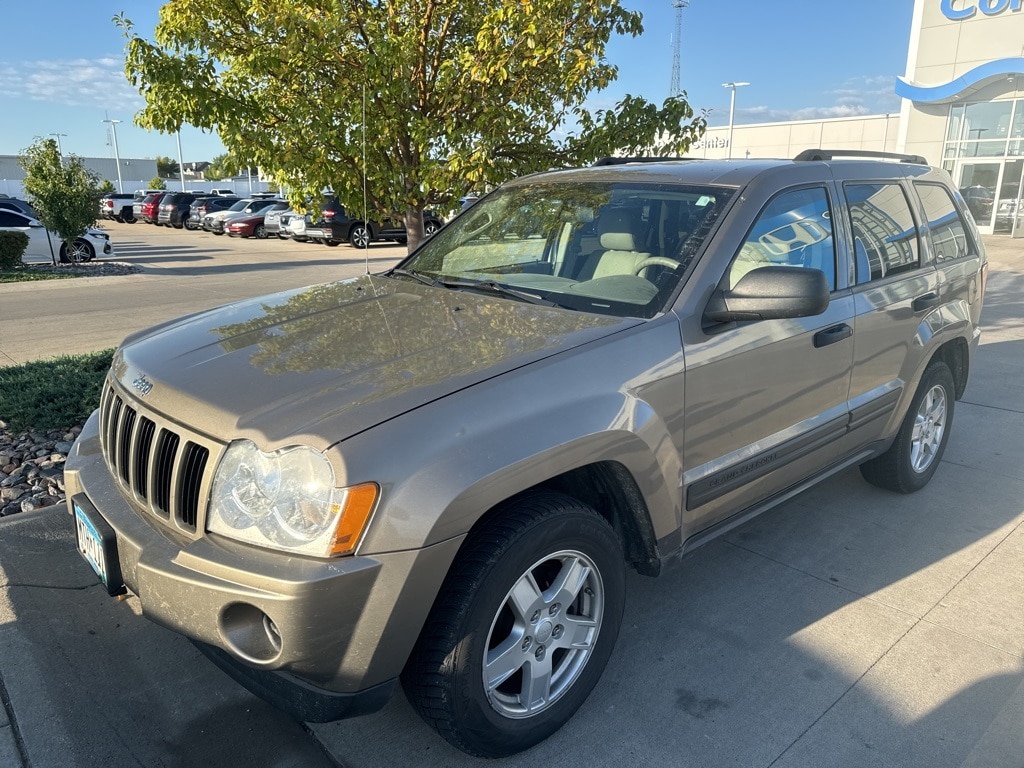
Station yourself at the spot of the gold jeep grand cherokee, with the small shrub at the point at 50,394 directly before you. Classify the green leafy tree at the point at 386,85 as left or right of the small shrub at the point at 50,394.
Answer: right

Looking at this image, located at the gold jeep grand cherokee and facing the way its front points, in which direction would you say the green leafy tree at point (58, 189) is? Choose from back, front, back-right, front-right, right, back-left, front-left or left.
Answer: right

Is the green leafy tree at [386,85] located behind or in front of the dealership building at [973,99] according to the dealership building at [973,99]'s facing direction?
in front

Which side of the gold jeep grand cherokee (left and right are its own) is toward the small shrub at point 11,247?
right

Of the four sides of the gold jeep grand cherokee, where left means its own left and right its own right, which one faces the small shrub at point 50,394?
right

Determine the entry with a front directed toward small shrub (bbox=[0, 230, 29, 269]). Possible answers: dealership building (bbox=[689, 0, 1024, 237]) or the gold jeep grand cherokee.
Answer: the dealership building

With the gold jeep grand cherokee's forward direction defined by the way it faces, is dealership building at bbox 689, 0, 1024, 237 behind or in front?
behind
